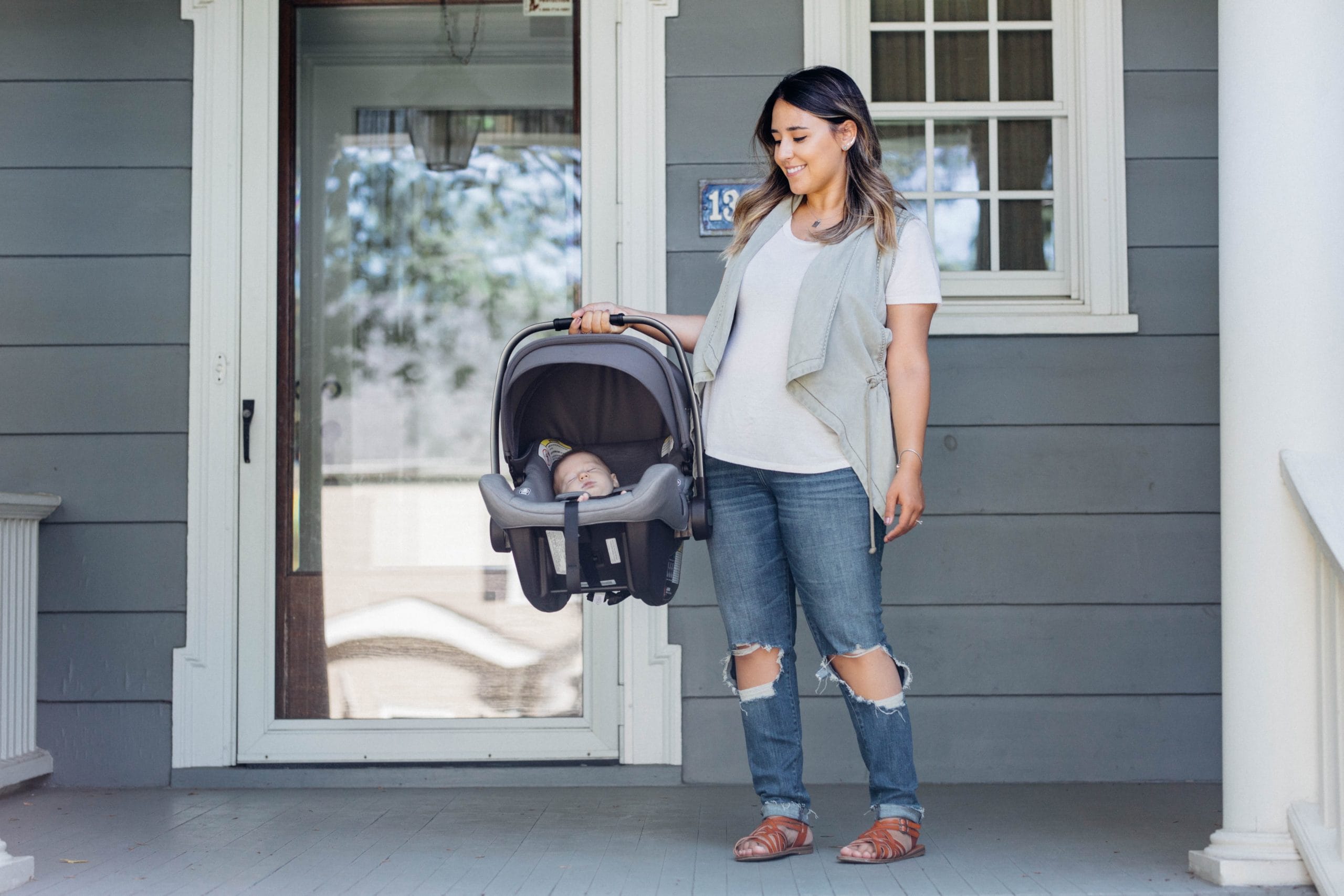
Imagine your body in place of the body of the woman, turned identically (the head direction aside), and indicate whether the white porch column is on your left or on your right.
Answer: on your left

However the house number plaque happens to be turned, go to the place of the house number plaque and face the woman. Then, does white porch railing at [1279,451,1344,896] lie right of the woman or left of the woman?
left

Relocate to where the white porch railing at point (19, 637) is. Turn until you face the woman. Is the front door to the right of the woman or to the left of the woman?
left

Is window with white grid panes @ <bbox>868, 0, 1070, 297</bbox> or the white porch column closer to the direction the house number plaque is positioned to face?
the white porch column

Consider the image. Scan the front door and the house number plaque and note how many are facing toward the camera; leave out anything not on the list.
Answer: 2

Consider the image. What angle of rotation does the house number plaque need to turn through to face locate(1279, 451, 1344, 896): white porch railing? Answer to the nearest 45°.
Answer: approximately 45° to its left

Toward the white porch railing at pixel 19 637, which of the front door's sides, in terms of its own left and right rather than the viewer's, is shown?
right

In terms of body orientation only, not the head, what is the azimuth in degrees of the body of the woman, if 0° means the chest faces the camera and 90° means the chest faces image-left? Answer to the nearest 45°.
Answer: approximately 45°

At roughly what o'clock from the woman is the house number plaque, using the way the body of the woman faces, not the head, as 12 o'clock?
The house number plaque is roughly at 4 o'clock from the woman.

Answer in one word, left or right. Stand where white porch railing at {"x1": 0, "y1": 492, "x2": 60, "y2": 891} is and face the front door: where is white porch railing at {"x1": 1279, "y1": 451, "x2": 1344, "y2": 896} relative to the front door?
right
